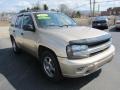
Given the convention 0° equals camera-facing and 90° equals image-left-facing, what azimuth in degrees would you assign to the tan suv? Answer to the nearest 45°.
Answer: approximately 315°
